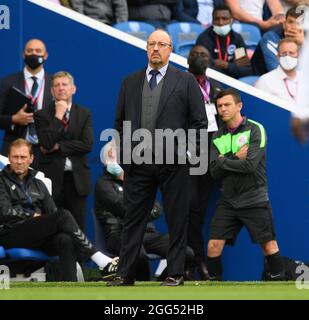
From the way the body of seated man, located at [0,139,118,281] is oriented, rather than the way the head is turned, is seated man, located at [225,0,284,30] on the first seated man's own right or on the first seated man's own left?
on the first seated man's own left

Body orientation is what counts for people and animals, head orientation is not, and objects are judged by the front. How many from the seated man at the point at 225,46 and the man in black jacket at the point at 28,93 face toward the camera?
2
